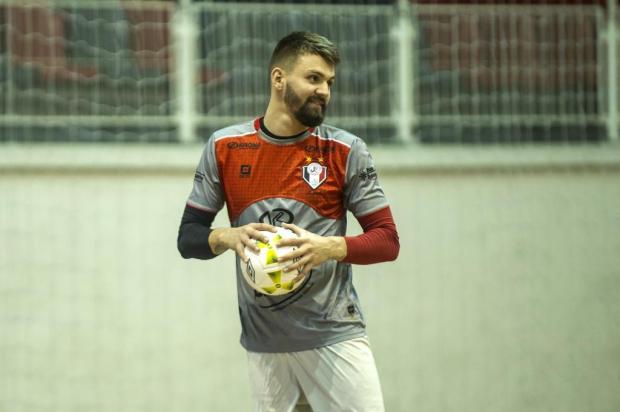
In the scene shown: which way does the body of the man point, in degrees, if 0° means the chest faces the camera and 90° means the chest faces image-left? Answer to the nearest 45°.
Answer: approximately 0°
